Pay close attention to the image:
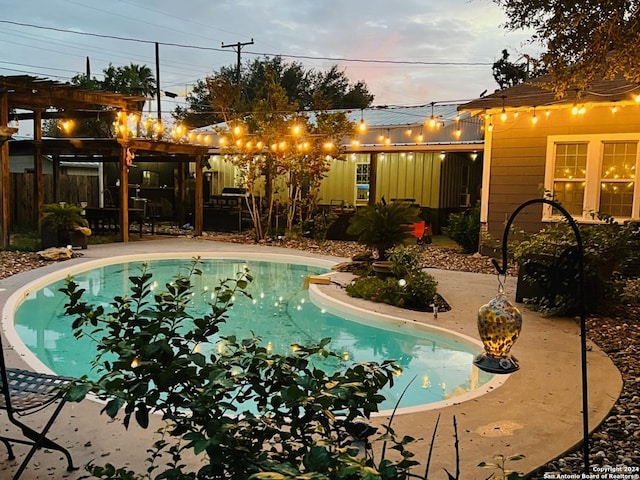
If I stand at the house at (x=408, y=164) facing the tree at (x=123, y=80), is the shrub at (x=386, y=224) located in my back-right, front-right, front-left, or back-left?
back-left

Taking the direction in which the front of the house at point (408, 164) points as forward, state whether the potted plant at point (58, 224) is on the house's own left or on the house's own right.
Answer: on the house's own right

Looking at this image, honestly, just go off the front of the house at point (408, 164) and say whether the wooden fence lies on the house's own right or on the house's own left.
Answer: on the house's own right

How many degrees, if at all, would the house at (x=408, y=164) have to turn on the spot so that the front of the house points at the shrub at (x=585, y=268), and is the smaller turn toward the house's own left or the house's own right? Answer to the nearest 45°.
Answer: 0° — it already faces it

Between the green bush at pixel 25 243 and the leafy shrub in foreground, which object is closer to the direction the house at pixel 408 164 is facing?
the leafy shrub in foreground

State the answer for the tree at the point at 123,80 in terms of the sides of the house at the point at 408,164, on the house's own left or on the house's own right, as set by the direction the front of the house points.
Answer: on the house's own right

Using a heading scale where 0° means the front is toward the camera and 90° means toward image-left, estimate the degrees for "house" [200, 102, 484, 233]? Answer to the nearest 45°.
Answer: approximately 0°

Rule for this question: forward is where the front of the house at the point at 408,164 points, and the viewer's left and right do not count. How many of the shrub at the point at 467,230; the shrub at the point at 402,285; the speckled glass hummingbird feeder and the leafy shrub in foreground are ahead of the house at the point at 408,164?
4

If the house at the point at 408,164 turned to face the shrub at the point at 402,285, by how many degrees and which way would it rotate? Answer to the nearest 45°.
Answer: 0° — it already faces it
